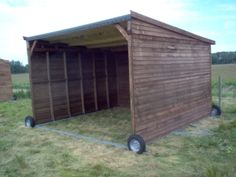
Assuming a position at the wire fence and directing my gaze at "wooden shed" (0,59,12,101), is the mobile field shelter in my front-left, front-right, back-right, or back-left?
front-left

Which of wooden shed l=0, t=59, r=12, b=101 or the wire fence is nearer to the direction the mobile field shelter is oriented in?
the wooden shed

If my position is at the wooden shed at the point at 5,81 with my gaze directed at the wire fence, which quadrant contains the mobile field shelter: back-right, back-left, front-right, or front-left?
front-right

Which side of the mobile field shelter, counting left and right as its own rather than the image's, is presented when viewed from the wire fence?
back

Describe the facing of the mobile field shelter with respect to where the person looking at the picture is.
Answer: facing the viewer and to the left of the viewer

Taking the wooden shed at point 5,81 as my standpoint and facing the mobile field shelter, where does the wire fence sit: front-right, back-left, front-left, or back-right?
front-left

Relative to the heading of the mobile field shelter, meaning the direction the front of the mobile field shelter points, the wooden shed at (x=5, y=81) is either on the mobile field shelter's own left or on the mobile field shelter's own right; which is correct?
on the mobile field shelter's own right
